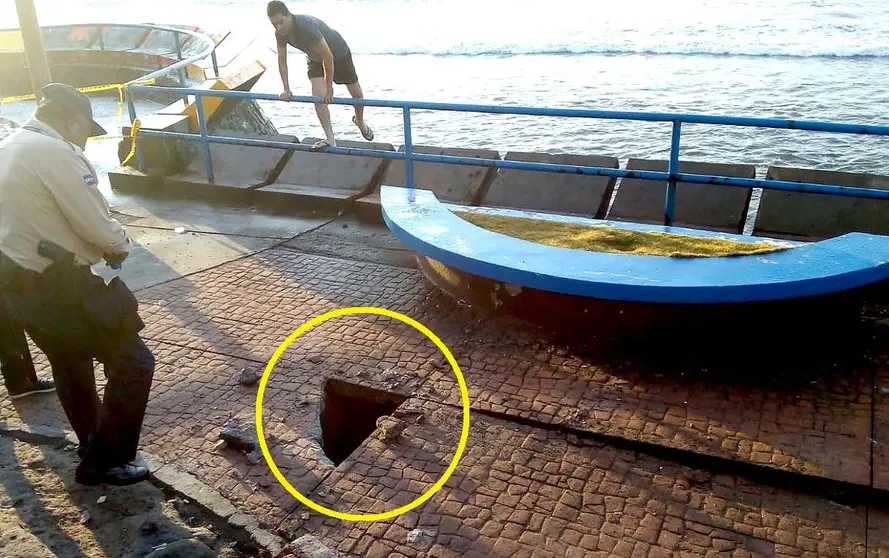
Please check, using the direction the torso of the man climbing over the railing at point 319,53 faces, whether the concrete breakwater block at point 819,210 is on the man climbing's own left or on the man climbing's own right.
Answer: on the man climbing's own left

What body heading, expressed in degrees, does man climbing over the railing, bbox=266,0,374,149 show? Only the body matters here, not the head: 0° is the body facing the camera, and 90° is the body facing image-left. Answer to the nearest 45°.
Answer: approximately 45°

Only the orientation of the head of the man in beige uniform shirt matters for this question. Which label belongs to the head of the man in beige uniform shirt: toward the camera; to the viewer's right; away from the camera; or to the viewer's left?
to the viewer's right

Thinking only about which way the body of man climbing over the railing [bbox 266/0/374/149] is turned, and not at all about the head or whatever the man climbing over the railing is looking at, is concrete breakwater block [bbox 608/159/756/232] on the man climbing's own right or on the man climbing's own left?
on the man climbing's own left

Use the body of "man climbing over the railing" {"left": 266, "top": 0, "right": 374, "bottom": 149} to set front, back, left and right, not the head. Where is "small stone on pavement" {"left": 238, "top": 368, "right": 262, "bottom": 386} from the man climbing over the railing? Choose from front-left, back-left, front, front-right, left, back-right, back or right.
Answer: front-left

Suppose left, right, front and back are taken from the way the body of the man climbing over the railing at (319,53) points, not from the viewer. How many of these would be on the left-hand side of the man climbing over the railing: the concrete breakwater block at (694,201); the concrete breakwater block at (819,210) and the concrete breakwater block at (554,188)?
3

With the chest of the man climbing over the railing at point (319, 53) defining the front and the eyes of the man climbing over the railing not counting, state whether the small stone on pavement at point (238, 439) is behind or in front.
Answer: in front
